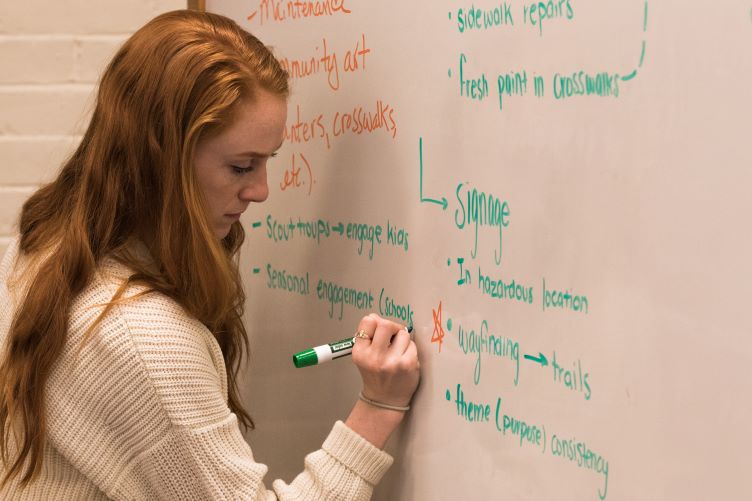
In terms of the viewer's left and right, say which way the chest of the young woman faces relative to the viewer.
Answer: facing to the right of the viewer

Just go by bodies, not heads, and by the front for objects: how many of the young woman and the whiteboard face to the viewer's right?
1

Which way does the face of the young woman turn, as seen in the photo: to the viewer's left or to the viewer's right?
to the viewer's right

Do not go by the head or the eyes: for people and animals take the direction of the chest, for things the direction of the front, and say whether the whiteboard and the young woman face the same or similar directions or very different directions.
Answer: very different directions

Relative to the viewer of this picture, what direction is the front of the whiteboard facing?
facing the viewer and to the left of the viewer
